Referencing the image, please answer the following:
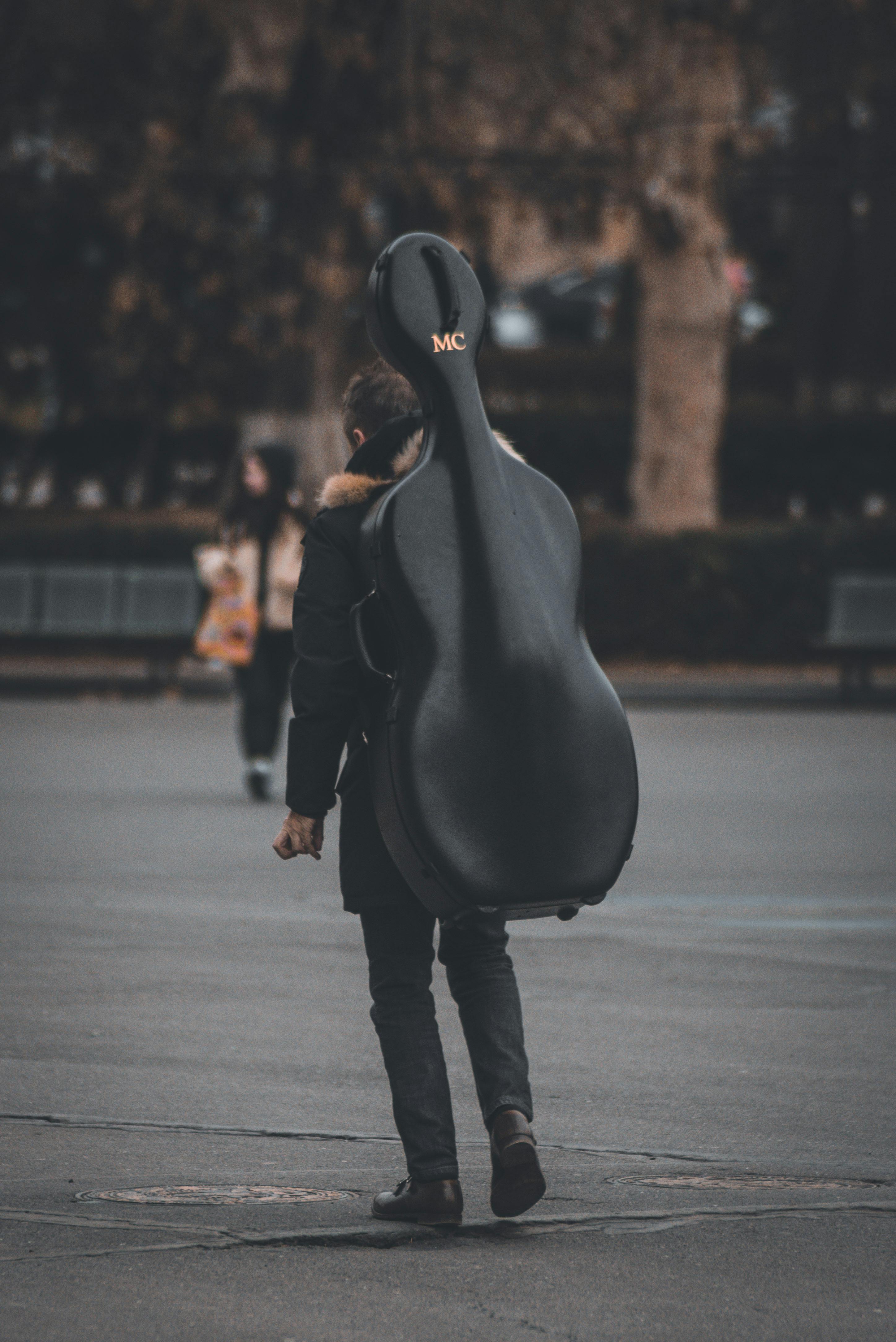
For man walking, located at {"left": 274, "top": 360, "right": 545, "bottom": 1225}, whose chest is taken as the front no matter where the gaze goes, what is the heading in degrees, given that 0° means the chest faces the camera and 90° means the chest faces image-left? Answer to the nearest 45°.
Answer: approximately 135°

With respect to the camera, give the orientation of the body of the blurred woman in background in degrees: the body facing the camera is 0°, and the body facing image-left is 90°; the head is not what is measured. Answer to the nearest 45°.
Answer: approximately 45°

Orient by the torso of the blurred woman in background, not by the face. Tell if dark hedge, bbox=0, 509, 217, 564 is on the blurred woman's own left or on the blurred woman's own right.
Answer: on the blurred woman's own right

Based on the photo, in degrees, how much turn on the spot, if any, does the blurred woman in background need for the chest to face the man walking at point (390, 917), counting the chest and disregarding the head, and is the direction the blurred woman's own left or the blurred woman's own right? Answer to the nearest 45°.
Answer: approximately 45° to the blurred woman's own left

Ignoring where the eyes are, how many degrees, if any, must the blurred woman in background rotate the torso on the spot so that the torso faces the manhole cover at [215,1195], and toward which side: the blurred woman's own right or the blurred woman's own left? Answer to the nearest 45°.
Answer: approximately 45° to the blurred woman's own left
